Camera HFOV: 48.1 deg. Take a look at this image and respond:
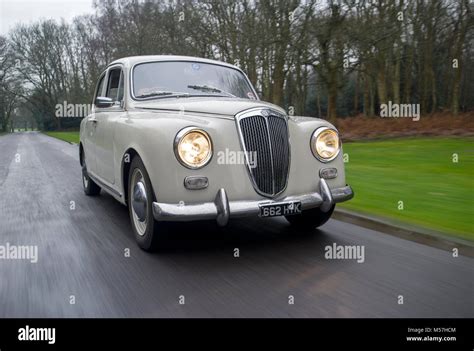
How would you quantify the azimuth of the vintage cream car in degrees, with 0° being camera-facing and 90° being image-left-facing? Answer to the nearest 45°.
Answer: approximately 315°
